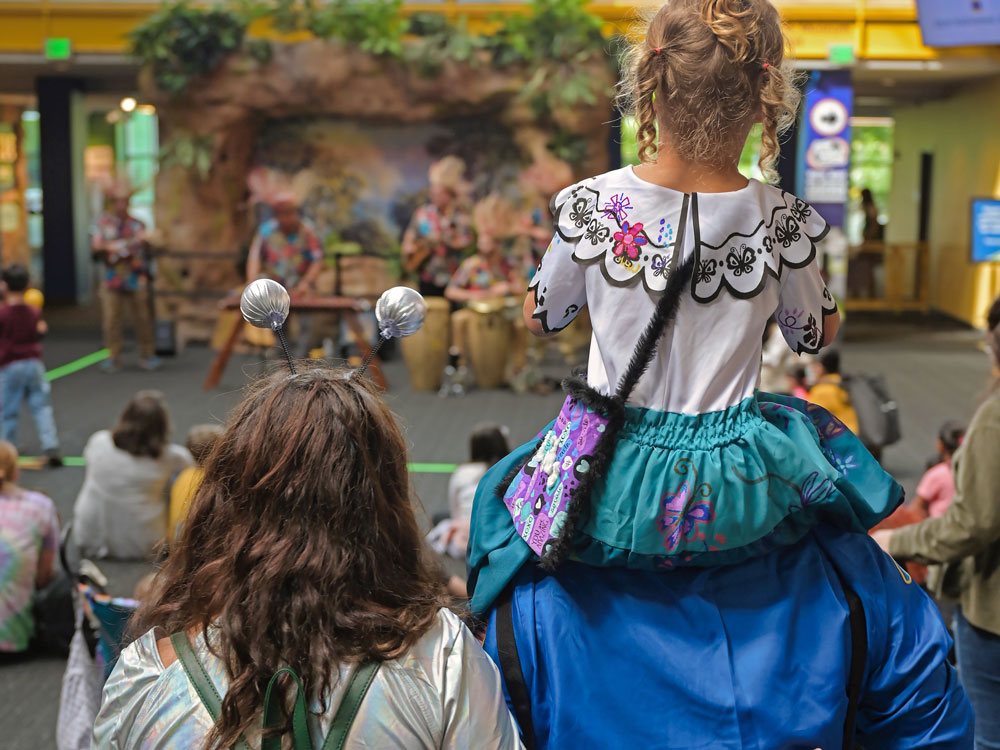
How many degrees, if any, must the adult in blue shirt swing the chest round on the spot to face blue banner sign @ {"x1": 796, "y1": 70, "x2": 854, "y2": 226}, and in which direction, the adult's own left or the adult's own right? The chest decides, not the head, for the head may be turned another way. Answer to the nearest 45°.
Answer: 0° — they already face it

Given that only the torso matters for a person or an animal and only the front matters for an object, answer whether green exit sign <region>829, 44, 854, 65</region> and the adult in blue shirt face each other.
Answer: yes

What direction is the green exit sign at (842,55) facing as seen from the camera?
toward the camera

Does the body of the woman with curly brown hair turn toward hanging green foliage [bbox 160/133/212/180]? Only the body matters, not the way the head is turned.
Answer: yes

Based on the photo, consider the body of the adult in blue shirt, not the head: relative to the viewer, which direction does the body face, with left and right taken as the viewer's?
facing away from the viewer

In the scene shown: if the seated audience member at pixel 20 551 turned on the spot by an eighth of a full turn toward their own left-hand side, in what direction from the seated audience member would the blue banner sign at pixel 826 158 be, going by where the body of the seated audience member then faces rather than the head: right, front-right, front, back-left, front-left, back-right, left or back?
right

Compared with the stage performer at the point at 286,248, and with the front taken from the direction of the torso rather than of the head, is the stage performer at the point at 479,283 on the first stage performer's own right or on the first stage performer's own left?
on the first stage performer's own left

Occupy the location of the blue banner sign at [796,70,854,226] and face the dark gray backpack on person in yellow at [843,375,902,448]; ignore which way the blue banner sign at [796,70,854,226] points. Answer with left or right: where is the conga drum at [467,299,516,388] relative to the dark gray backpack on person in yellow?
right

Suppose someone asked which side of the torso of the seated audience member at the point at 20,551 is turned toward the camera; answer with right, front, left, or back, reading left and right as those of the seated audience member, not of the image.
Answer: back

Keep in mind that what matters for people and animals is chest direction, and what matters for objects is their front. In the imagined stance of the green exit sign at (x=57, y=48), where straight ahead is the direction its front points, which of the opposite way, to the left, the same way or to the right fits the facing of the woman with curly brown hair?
the opposite way

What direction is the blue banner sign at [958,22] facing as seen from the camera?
toward the camera

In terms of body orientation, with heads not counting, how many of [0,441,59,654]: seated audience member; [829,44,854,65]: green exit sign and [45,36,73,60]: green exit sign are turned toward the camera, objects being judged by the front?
2

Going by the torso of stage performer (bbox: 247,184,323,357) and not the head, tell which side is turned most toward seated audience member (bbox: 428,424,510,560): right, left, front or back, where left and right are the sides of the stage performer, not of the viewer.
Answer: front

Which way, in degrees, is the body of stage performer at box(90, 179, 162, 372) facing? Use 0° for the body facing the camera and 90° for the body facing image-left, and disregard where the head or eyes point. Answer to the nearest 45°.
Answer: approximately 0°

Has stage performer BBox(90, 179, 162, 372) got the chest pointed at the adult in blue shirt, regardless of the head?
yes

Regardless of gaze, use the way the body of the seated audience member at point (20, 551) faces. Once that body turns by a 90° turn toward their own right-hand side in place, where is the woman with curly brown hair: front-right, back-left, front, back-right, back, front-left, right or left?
right

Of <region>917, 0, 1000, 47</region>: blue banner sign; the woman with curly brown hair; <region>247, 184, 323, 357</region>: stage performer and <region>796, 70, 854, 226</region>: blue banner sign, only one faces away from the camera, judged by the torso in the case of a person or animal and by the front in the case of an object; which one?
the woman with curly brown hair

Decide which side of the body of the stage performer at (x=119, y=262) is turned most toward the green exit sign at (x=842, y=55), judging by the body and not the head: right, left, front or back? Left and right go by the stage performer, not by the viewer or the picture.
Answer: left

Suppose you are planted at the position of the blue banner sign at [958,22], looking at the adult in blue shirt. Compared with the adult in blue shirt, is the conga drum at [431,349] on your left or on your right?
right
